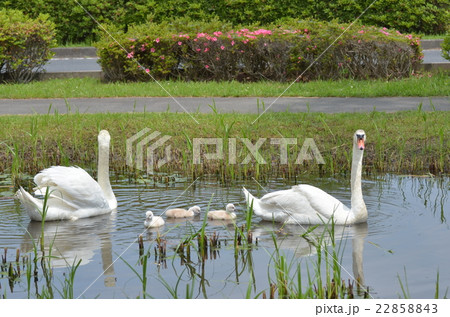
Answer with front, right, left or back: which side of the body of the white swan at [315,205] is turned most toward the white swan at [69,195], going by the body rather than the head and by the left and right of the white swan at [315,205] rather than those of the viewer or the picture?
back

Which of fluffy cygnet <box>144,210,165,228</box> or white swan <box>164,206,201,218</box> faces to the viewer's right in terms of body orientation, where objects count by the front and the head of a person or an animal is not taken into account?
the white swan

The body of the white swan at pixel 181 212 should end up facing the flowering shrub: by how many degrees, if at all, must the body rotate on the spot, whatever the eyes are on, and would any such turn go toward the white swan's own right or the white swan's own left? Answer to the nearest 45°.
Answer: approximately 90° to the white swan's own left

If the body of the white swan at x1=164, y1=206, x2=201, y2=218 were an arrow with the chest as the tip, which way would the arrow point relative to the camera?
to the viewer's right

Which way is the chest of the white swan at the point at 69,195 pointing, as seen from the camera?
to the viewer's right

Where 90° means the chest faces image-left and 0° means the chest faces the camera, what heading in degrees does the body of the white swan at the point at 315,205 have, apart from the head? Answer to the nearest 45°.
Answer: approximately 270°

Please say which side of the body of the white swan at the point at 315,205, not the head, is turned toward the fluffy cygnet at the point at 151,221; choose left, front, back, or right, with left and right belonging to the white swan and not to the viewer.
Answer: back

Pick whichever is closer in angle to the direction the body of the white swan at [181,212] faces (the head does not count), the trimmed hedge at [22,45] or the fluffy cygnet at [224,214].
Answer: the fluffy cygnet

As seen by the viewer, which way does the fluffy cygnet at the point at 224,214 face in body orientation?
to the viewer's right
